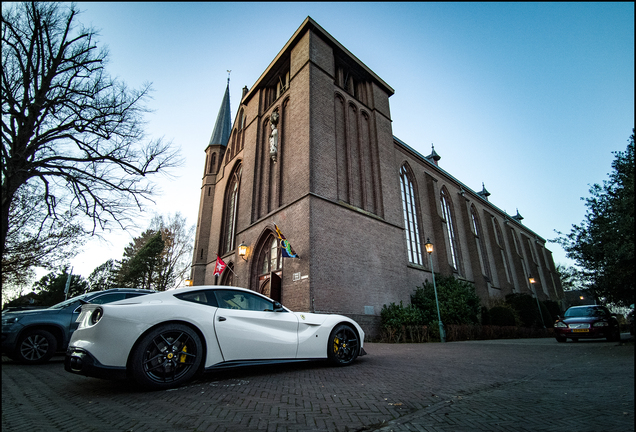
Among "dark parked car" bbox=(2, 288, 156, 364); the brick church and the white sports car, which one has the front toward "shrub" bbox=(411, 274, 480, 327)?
the white sports car

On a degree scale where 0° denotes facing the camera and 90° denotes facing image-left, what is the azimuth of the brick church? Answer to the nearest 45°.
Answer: approximately 45°

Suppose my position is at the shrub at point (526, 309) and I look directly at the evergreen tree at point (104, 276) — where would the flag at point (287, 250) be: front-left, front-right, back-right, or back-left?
front-left

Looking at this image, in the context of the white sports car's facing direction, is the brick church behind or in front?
in front

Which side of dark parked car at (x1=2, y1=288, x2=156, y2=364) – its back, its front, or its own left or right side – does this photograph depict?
left

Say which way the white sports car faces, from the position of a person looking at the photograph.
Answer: facing away from the viewer and to the right of the viewer

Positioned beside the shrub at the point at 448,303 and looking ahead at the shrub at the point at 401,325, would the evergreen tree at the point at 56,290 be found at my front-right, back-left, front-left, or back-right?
front-right

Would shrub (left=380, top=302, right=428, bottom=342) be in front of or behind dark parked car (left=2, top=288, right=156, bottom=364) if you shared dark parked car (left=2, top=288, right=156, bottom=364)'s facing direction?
behind

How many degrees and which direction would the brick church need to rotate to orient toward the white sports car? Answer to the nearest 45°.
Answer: approximately 45° to its left

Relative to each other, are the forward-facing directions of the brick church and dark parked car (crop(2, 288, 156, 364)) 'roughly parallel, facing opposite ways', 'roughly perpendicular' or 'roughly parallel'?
roughly parallel

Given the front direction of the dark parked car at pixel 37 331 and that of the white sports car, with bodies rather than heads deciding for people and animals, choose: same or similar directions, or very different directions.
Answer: very different directions

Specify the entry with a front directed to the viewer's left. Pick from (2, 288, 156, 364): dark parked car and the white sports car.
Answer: the dark parked car

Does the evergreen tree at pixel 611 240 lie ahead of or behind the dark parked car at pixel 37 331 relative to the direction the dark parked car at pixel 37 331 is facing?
behind

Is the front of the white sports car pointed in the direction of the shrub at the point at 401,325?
yes

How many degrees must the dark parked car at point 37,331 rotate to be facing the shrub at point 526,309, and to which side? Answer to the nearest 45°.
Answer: approximately 180°

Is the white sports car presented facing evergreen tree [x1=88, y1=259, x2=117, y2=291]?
no
